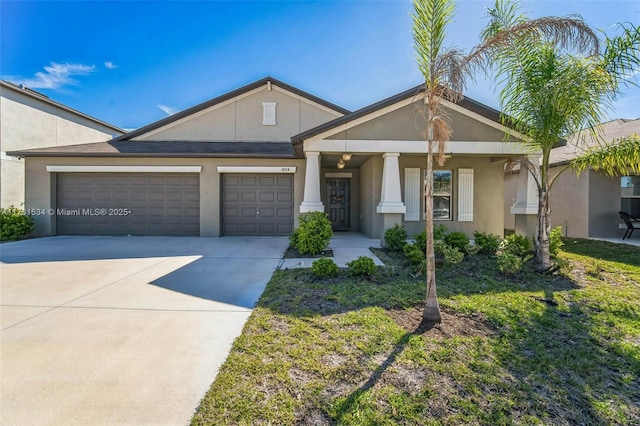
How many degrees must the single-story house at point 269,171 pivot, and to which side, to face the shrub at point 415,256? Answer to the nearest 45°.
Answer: approximately 45° to its left

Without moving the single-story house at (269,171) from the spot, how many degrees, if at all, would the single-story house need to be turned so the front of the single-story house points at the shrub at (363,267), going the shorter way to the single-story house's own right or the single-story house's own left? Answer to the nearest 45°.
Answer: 0° — it already faces it

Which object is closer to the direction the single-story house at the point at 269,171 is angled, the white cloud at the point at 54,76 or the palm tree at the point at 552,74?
the palm tree

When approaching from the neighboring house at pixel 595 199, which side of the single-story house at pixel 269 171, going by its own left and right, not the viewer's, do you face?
left

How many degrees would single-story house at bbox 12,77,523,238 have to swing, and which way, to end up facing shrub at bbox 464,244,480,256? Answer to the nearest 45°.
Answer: approximately 45° to its left

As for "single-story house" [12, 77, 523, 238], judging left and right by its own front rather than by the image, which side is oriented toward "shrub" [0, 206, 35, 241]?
right

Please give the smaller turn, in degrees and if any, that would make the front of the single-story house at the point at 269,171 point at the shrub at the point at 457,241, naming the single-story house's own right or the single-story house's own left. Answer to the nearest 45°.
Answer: approximately 45° to the single-story house's own left

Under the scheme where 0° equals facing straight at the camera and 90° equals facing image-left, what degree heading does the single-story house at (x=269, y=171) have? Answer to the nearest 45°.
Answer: approximately 0°

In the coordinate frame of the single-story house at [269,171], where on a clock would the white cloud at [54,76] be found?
The white cloud is roughly at 4 o'clock from the single-story house.
